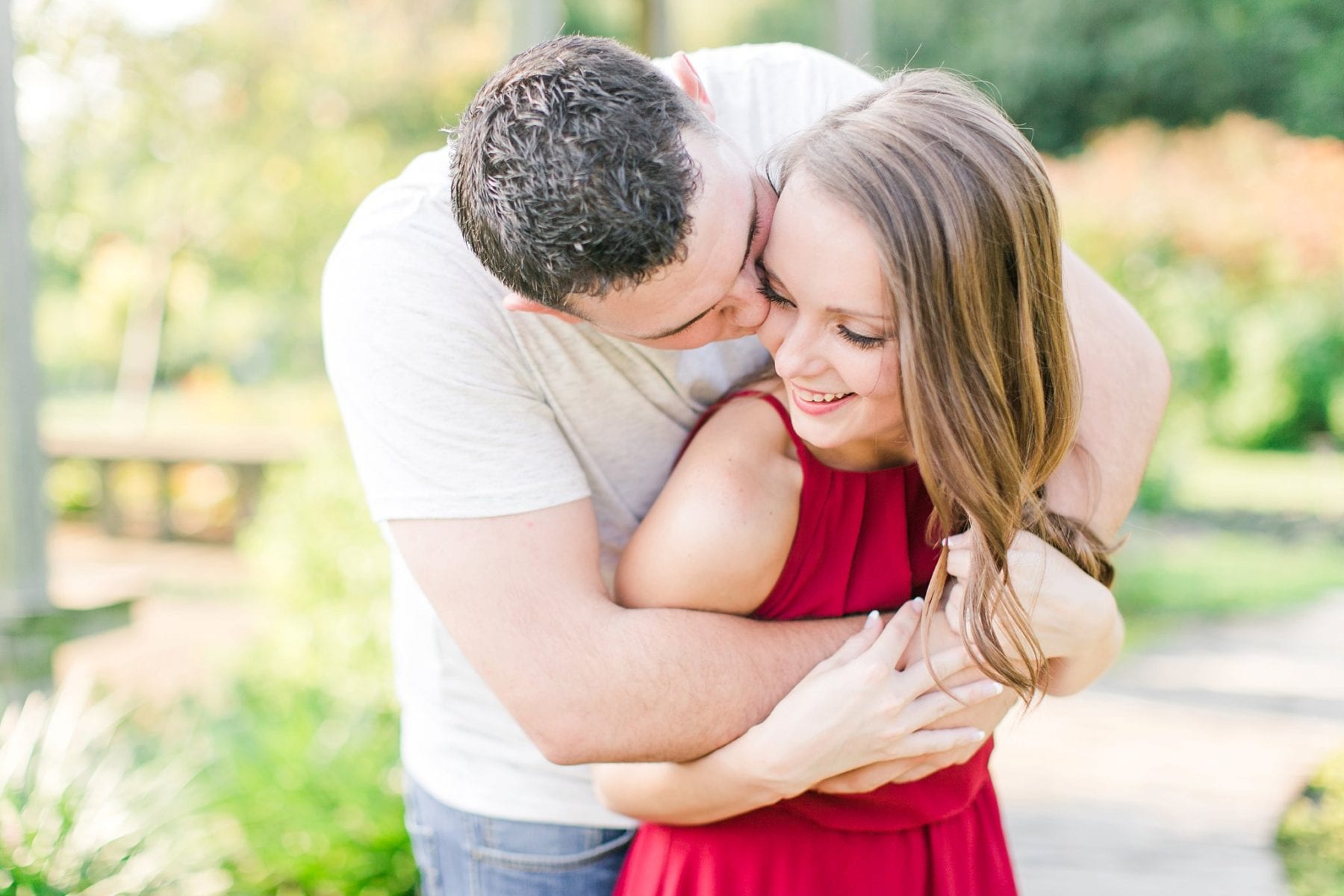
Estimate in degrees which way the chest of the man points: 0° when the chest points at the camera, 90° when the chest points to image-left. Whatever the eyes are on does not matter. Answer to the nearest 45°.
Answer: approximately 315°

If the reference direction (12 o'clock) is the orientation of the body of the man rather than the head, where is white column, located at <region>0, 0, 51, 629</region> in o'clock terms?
The white column is roughly at 6 o'clock from the man.

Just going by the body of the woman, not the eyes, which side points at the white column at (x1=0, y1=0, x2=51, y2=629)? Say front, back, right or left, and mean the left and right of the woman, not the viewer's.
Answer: back

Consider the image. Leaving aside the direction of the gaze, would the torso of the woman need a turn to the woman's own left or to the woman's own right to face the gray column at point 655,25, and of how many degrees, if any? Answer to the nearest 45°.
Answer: approximately 135° to the woman's own left

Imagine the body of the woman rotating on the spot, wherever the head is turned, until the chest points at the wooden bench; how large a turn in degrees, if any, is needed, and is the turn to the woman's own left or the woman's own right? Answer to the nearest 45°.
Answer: approximately 180°

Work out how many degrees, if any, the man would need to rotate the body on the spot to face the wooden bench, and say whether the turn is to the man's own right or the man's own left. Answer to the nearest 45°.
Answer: approximately 180°

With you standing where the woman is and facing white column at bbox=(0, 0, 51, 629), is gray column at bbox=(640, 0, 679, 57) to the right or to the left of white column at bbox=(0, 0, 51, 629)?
right

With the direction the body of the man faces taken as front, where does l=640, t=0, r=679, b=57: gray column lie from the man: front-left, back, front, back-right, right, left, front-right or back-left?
back-left

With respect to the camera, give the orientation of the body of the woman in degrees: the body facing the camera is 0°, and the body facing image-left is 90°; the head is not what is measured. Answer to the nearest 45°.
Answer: approximately 315°
